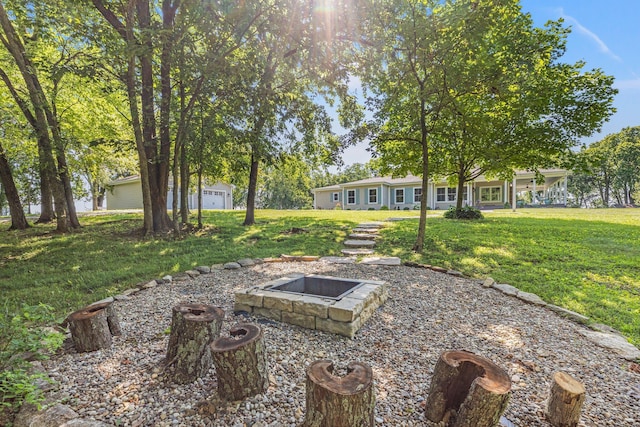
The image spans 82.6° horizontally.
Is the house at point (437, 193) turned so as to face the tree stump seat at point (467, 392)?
yes

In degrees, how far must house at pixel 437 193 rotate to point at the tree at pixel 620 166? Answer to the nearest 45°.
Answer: approximately 135° to its left

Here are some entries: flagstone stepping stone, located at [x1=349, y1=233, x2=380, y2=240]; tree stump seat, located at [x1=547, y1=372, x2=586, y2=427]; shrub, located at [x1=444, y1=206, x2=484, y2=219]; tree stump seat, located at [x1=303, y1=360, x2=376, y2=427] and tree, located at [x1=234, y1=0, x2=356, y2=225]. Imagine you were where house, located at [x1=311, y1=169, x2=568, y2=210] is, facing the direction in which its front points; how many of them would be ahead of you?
5

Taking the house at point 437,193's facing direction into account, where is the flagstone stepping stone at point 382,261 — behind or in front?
in front

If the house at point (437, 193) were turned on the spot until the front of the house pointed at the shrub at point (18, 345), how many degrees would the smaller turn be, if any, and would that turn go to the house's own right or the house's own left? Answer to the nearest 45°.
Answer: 0° — it already faces it

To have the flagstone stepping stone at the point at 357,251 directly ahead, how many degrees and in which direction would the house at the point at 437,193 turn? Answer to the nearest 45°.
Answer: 0° — it already faces it

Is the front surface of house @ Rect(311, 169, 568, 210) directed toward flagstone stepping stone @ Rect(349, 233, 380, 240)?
yes

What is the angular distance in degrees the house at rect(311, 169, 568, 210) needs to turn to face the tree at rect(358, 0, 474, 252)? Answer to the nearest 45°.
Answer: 0° — it already faces it

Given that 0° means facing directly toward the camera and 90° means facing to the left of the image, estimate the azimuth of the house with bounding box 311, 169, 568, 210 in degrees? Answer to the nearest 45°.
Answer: approximately 0°

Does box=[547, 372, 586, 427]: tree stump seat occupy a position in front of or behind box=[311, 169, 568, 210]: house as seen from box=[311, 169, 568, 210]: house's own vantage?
in front

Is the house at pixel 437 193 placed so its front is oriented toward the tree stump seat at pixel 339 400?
yes

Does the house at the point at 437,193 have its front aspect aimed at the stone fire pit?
yes

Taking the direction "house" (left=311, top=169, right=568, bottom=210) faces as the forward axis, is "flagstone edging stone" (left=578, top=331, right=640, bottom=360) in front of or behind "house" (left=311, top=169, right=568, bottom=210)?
in front

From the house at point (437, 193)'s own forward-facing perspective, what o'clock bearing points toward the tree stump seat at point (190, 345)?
The tree stump seat is roughly at 12 o'clock from the house.
